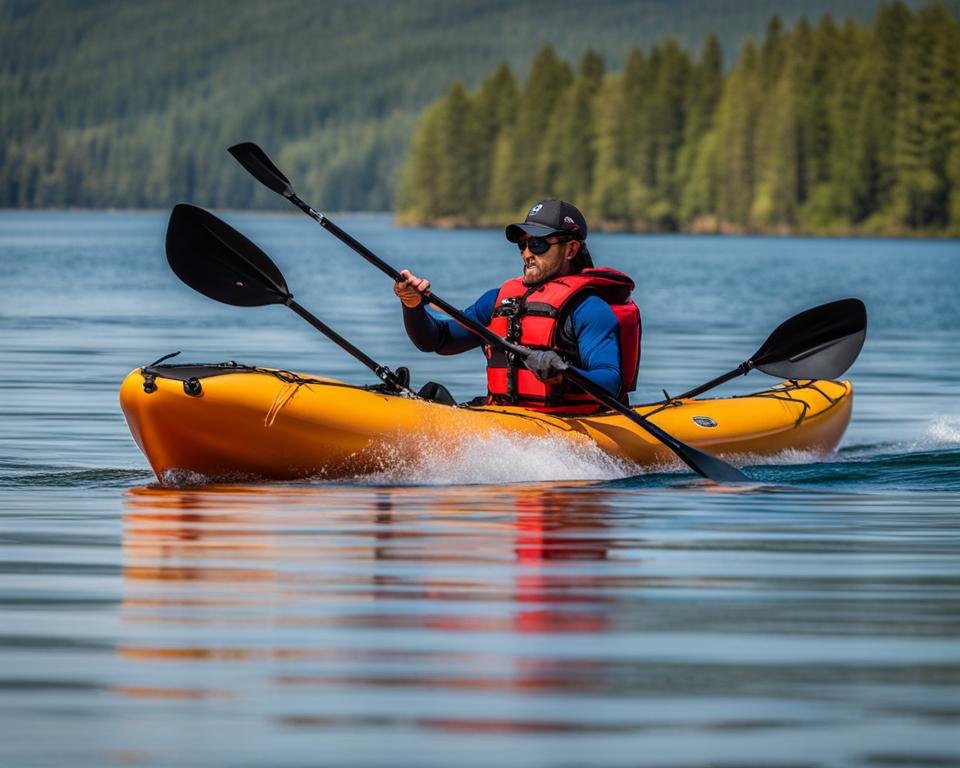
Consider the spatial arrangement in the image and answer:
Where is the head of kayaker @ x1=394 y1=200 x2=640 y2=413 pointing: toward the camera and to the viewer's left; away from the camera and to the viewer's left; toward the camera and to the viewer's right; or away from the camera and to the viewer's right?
toward the camera and to the viewer's left

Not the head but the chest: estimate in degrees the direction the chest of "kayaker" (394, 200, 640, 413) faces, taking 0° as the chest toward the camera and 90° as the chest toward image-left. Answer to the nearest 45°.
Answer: approximately 45°
